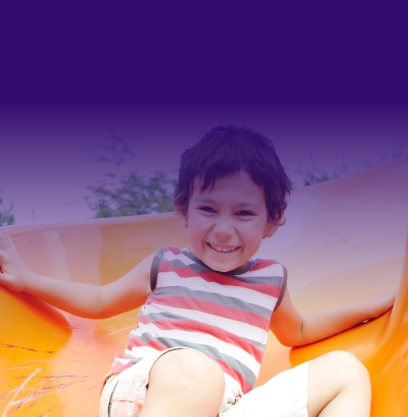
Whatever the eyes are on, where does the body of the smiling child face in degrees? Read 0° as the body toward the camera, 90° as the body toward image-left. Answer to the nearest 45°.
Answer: approximately 0°

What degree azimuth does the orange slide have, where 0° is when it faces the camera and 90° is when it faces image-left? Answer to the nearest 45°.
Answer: approximately 0°
